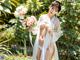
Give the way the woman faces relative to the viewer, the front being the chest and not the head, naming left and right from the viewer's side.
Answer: facing the viewer
